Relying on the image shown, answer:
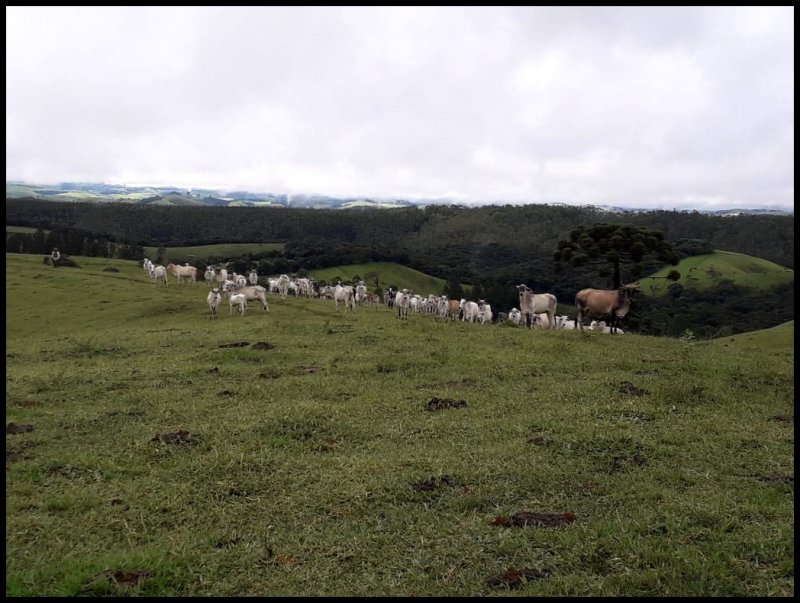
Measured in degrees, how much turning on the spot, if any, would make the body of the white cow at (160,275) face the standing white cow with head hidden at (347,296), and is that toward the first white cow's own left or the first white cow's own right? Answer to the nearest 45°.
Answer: approximately 90° to the first white cow's own left

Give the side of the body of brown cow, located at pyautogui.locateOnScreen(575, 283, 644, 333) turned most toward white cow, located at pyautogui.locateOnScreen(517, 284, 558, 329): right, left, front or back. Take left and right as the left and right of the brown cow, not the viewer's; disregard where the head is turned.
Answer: back

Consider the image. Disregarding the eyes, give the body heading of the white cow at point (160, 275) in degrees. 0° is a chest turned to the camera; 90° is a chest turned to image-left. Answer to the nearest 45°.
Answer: approximately 45°

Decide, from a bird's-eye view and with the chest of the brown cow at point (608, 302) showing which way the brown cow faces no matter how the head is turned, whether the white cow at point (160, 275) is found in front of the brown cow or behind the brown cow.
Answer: behind

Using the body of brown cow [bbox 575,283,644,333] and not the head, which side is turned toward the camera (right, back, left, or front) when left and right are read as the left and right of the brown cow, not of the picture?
right

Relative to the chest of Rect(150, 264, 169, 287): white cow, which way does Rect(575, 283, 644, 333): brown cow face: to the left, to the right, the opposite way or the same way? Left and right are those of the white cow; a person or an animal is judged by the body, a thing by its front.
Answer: to the left

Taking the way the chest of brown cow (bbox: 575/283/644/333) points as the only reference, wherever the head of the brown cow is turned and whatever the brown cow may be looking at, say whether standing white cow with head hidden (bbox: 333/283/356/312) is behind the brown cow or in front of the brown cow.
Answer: behind

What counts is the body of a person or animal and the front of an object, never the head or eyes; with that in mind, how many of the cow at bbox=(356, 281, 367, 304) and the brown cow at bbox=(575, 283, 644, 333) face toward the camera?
1

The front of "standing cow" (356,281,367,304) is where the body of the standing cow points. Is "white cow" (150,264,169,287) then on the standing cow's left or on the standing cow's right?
on the standing cow's right

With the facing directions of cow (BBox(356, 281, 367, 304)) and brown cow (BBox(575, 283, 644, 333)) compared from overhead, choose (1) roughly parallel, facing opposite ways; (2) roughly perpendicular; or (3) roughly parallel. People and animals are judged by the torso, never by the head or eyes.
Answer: roughly perpendicular

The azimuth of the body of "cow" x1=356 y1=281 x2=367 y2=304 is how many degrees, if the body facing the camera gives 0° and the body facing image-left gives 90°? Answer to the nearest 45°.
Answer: approximately 0°
